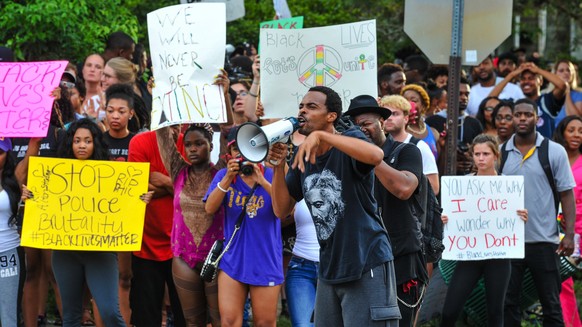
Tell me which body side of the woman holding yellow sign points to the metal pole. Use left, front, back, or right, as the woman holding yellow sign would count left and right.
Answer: left

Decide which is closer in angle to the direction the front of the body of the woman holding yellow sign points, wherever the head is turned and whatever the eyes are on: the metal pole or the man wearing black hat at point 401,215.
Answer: the man wearing black hat

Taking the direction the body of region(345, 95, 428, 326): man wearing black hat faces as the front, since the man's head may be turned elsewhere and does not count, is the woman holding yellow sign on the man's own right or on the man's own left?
on the man's own right

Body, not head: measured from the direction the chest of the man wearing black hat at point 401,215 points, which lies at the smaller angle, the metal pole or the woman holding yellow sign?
the woman holding yellow sign

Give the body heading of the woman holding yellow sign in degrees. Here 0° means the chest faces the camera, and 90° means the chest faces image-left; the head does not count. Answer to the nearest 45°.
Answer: approximately 0°

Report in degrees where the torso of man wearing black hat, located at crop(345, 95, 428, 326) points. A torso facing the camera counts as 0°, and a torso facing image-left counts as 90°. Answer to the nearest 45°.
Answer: approximately 45°

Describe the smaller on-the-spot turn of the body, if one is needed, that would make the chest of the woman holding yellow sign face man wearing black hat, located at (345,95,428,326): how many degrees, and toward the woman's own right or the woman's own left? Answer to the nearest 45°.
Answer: approximately 45° to the woman's own left
